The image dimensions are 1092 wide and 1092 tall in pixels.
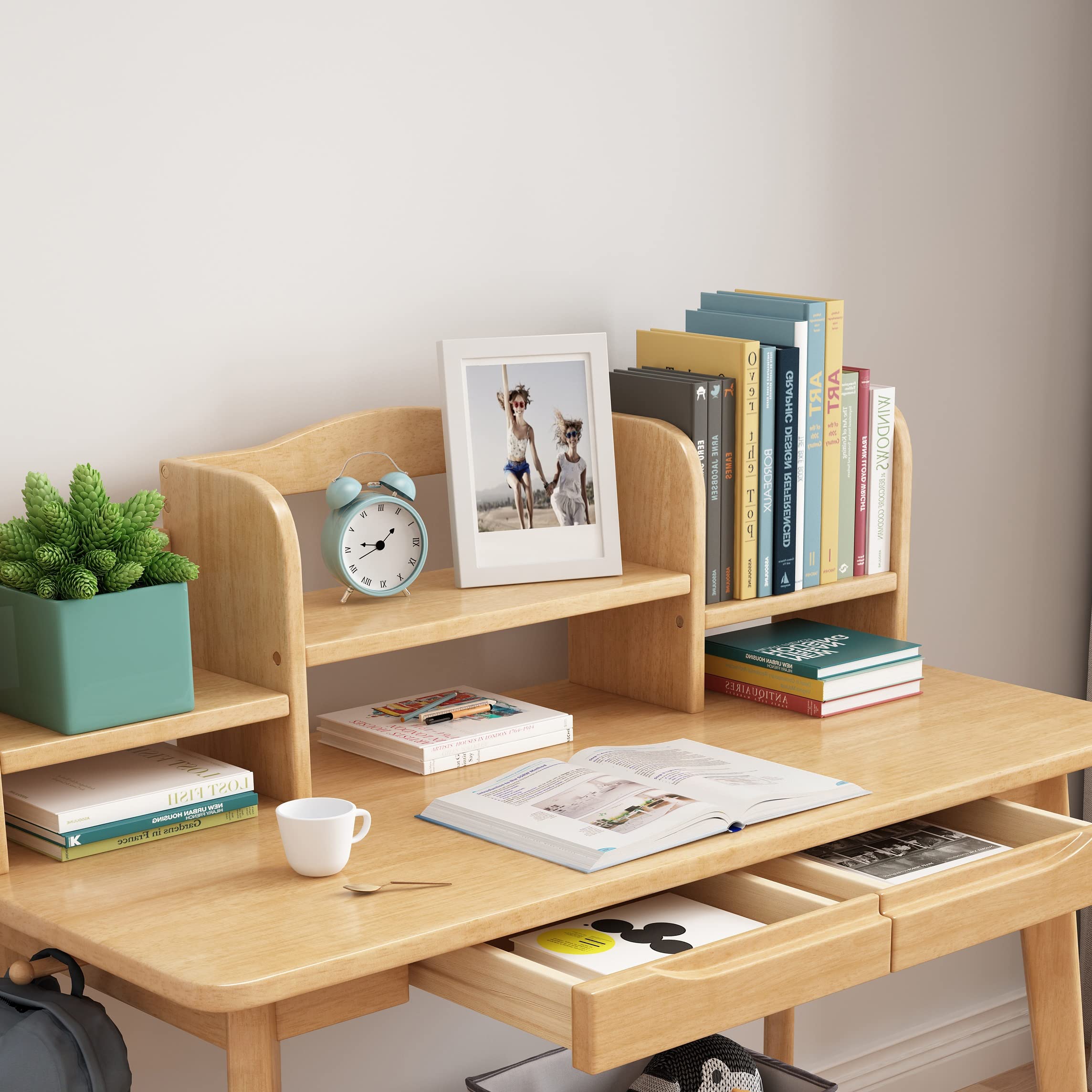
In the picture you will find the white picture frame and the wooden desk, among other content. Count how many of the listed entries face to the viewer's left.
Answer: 0

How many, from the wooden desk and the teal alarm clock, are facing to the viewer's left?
0

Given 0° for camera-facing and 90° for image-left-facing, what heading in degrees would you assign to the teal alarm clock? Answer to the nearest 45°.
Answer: approximately 315°

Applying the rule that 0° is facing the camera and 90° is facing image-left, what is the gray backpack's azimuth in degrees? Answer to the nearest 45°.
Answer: approximately 45°

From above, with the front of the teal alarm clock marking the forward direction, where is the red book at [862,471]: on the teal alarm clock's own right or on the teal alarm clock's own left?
on the teal alarm clock's own left
